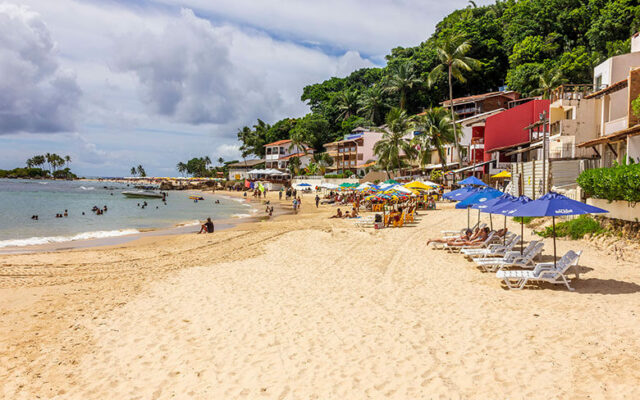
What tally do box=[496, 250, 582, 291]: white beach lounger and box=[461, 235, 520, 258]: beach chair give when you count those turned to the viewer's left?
2

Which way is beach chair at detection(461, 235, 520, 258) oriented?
to the viewer's left

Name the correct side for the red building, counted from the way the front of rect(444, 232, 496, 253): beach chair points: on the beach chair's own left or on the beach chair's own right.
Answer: on the beach chair's own right

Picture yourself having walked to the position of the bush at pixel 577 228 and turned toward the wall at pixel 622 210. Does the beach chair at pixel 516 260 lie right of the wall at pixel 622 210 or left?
right

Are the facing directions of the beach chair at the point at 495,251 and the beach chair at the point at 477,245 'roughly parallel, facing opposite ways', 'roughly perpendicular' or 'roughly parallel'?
roughly parallel

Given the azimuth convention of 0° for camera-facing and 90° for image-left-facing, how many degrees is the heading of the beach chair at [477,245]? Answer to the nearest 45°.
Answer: approximately 90°

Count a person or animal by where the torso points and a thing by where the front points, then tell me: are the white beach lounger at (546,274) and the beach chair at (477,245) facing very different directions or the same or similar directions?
same or similar directions

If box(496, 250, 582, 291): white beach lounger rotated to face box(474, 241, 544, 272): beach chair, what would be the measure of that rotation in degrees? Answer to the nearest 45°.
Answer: approximately 45° to its right

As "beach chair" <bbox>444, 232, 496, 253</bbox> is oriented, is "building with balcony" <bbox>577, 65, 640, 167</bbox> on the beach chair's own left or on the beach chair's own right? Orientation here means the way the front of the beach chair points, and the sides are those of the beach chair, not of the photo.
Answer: on the beach chair's own right

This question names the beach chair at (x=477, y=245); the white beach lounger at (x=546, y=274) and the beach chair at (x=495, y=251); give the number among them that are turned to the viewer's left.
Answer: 3

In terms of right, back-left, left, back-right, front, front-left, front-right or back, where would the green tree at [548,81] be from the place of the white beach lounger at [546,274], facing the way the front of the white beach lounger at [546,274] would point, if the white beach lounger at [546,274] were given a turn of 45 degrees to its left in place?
back-right

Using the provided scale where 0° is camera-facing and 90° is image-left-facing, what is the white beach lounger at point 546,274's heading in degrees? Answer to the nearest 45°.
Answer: approximately 90°

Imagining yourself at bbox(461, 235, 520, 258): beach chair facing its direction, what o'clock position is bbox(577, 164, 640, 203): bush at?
The bush is roughly at 5 o'clock from the beach chair.

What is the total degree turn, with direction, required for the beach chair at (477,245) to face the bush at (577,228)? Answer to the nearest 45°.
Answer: approximately 135° to its right
